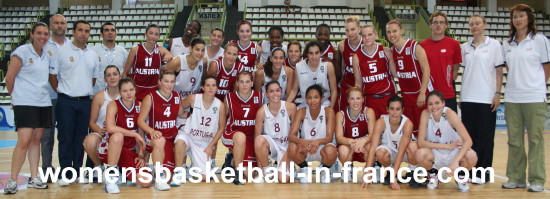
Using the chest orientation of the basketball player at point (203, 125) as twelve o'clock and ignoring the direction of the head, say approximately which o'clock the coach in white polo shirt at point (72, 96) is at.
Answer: The coach in white polo shirt is roughly at 3 o'clock from the basketball player.

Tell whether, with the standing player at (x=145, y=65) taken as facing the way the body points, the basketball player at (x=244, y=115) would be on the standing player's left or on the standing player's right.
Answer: on the standing player's left

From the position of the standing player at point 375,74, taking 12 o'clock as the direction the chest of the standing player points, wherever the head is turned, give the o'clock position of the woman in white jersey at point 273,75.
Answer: The woman in white jersey is roughly at 3 o'clock from the standing player.

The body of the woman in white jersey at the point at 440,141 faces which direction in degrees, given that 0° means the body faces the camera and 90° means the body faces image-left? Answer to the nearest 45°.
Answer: approximately 0°

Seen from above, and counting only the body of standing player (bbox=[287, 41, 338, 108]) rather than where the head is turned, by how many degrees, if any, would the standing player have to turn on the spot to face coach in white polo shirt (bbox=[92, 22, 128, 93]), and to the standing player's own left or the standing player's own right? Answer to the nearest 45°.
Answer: approximately 90° to the standing player's own right

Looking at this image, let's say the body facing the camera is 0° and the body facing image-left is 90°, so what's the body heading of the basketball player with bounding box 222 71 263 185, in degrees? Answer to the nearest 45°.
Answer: approximately 0°

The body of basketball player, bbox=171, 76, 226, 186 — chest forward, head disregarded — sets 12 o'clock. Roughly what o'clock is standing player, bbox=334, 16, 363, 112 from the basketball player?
The standing player is roughly at 9 o'clock from the basketball player.
